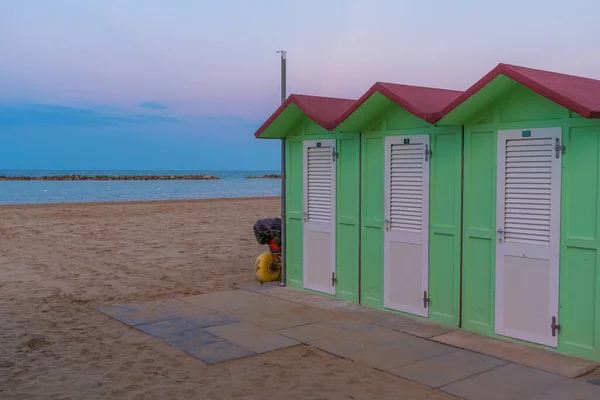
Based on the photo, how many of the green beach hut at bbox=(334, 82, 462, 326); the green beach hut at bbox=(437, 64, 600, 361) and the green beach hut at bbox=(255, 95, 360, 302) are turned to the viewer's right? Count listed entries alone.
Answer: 0

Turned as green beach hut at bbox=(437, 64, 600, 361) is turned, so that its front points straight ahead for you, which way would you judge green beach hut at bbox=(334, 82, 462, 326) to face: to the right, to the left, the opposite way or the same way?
the same way

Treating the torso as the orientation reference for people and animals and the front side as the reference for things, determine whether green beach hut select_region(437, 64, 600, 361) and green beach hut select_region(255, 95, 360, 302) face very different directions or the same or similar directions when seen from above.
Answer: same or similar directions

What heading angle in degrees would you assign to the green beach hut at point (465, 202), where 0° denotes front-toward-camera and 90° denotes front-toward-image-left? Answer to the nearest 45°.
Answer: approximately 45°

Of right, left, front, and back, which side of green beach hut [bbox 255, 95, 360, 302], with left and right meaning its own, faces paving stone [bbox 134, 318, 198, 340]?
front

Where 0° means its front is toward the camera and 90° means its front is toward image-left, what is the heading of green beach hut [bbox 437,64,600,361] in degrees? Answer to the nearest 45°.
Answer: approximately 45°

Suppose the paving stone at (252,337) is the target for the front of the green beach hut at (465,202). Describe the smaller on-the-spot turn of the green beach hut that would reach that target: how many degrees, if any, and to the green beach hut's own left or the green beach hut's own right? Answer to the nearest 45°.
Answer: approximately 45° to the green beach hut's own right

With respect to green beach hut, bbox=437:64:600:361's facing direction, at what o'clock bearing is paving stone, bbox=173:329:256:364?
The paving stone is roughly at 1 o'clock from the green beach hut.

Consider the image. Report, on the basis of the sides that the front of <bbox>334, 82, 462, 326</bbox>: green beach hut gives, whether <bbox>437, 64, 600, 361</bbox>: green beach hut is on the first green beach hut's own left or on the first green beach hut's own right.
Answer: on the first green beach hut's own left

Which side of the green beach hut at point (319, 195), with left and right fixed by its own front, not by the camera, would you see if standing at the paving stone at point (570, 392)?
left

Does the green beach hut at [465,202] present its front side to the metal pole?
no

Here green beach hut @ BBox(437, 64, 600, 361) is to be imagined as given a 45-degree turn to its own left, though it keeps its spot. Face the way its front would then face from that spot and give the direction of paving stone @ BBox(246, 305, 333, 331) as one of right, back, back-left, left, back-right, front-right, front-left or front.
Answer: right

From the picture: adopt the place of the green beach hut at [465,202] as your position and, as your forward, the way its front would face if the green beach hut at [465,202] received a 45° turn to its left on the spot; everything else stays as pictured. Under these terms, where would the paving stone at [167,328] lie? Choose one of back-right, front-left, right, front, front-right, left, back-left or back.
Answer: right

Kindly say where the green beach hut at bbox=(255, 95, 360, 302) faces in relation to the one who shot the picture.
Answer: facing the viewer and to the left of the viewer
